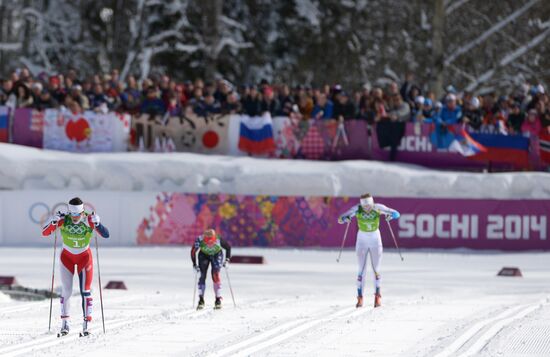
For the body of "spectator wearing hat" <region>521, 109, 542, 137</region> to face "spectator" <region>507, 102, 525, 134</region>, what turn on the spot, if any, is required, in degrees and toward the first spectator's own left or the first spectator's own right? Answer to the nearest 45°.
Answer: approximately 90° to the first spectator's own right

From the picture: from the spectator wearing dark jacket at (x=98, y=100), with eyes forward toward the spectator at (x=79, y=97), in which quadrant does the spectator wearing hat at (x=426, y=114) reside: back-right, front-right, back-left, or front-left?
back-left

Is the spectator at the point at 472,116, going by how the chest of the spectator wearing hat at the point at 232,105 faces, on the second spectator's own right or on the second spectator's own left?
on the second spectator's own left

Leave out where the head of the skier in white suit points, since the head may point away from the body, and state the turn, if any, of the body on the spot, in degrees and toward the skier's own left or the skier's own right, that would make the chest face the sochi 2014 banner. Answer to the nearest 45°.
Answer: approximately 180°

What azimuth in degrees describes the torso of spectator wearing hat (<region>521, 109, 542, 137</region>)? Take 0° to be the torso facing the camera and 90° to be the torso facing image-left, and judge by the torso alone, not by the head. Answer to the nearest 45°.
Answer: approximately 0°

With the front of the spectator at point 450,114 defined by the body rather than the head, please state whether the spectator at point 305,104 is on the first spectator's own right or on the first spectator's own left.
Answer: on the first spectator's own right

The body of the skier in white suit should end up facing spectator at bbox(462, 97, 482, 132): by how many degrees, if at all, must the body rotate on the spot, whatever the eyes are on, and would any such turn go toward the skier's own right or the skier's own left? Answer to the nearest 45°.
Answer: approximately 180°

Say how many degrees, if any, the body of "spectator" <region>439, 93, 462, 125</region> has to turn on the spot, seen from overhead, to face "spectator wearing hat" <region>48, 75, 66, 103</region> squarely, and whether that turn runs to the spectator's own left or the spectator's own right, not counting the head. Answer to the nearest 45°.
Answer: approximately 90° to the spectator's own right
